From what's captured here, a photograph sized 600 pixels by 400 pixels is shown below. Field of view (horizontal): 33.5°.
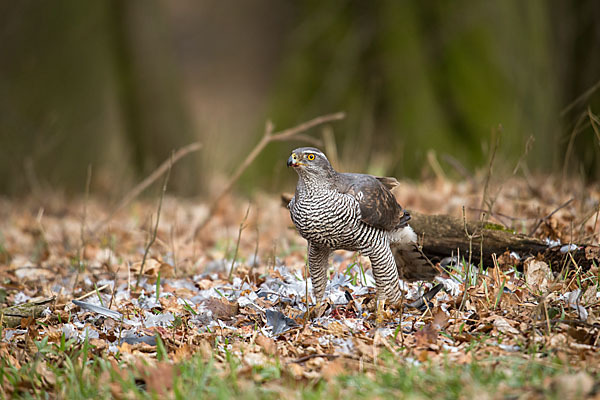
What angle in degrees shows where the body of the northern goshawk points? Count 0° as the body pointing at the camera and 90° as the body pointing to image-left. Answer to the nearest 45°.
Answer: approximately 45°

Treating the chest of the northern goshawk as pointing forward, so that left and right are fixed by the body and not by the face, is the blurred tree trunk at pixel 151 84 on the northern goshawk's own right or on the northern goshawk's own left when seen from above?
on the northern goshawk's own right
